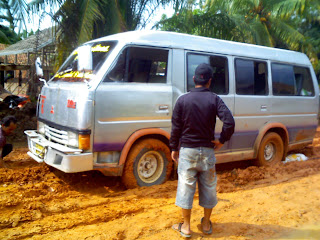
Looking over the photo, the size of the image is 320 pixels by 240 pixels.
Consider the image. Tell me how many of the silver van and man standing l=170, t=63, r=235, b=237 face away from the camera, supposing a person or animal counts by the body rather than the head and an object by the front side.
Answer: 1

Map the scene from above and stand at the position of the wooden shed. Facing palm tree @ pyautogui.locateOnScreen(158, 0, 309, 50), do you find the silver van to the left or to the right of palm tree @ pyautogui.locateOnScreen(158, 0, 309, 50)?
right

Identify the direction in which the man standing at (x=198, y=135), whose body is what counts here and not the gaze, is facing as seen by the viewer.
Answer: away from the camera

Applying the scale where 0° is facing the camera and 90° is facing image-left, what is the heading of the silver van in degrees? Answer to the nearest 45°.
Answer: approximately 45°

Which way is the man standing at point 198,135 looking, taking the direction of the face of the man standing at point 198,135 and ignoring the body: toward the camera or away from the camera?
away from the camera

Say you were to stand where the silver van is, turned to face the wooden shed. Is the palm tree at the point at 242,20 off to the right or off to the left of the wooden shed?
right

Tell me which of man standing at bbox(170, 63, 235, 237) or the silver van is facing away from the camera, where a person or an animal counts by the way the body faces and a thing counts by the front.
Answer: the man standing

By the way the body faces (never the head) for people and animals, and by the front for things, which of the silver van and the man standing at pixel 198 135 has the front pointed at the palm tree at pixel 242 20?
the man standing
